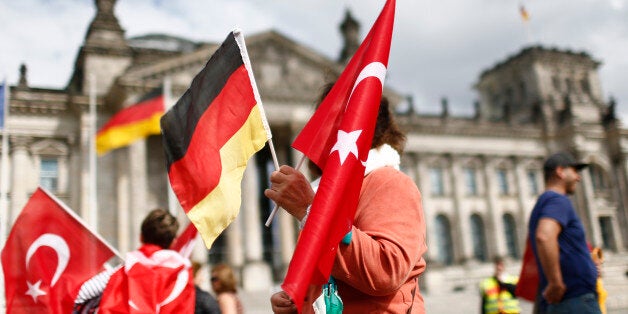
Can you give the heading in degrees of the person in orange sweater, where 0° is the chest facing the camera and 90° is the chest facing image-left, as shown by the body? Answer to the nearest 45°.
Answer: approximately 90°

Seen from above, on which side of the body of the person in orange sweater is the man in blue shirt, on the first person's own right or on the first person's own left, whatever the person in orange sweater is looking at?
on the first person's own right

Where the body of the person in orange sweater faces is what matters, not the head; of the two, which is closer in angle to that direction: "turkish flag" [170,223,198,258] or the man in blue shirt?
the turkish flag

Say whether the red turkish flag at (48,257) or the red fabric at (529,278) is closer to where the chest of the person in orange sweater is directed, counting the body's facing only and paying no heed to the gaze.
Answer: the red turkish flag

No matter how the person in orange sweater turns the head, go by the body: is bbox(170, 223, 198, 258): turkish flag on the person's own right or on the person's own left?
on the person's own right

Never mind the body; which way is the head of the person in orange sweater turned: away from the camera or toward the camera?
away from the camera

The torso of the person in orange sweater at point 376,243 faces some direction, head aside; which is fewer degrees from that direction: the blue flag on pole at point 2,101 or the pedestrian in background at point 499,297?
the blue flag on pole
